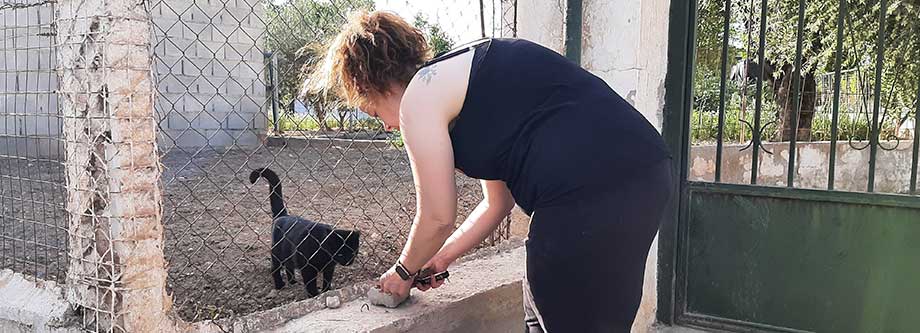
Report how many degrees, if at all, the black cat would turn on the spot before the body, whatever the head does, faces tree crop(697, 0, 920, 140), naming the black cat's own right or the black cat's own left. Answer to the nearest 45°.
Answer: approximately 45° to the black cat's own left

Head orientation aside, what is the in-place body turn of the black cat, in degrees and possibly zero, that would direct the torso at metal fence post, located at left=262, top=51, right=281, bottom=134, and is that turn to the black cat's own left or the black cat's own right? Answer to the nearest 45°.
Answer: approximately 135° to the black cat's own left

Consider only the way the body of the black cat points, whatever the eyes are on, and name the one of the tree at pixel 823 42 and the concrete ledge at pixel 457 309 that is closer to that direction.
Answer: the concrete ledge

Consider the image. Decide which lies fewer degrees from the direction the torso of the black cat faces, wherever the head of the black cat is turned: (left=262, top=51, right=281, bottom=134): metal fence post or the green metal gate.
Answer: the green metal gate

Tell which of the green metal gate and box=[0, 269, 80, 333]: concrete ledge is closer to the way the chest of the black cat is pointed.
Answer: the green metal gate

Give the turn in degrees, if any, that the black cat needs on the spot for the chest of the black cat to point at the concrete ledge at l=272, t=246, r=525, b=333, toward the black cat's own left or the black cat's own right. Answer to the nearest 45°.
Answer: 0° — it already faces it

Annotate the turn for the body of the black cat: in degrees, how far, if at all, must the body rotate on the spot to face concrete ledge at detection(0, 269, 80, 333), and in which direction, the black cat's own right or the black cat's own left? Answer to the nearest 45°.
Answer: approximately 90° to the black cat's own right

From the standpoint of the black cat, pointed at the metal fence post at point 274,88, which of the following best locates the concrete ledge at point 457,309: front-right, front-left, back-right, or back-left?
back-right

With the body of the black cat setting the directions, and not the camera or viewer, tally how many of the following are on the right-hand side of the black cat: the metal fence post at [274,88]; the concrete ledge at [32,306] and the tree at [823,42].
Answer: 1
